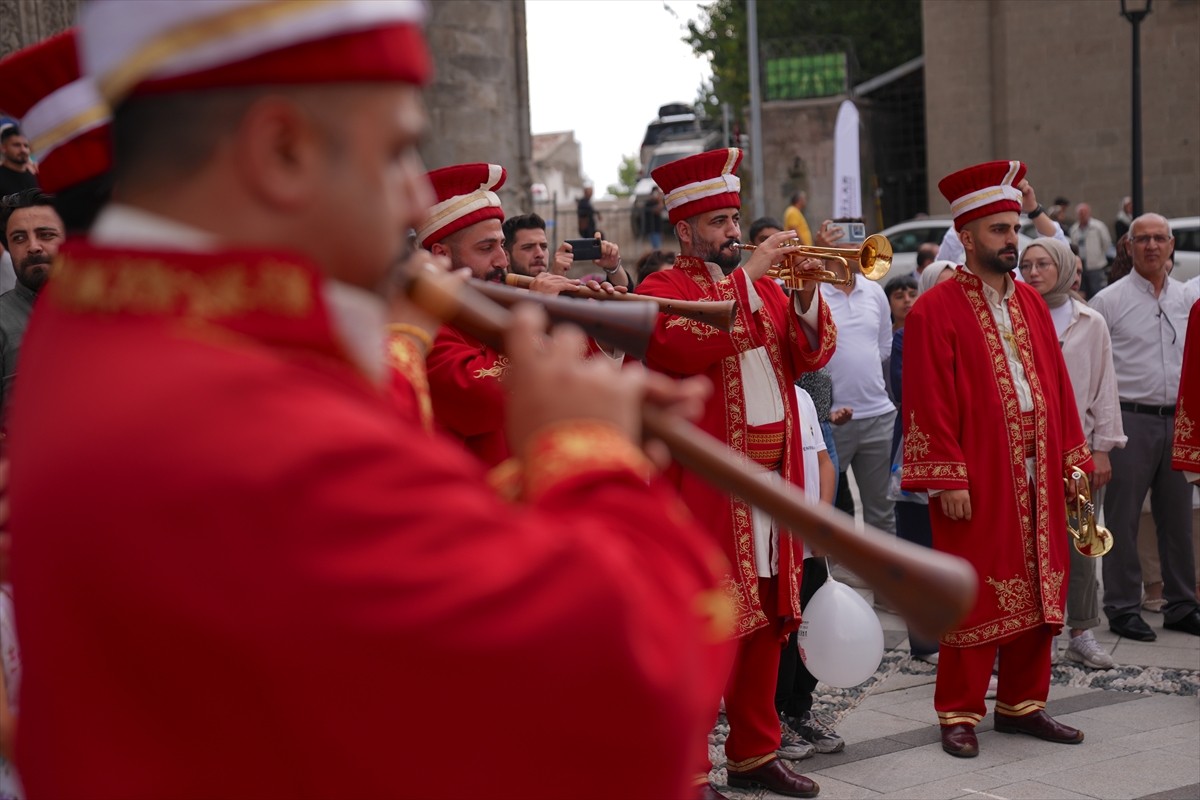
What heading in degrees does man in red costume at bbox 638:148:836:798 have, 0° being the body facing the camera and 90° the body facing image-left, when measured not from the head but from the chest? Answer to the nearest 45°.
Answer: approximately 315°

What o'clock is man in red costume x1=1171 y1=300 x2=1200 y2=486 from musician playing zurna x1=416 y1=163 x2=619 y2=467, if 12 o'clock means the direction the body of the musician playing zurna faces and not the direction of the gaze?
The man in red costume is roughly at 11 o'clock from the musician playing zurna.

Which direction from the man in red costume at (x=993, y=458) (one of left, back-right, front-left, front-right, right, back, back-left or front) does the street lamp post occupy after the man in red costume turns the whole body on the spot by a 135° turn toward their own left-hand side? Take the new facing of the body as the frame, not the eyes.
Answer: front

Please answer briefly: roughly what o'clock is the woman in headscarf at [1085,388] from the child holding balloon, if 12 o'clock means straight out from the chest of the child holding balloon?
The woman in headscarf is roughly at 9 o'clock from the child holding balloon.

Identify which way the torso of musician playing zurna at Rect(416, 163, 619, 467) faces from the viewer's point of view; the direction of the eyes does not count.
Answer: to the viewer's right

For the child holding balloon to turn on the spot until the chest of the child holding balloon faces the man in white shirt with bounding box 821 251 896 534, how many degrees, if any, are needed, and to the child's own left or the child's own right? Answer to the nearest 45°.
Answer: approximately 135° to the child's own left

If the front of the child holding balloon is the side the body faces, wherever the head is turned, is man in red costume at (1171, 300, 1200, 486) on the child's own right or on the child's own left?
on the child's own left

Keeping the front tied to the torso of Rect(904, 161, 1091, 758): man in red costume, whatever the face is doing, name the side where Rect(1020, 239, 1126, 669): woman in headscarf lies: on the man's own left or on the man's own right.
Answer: on the man's own left
